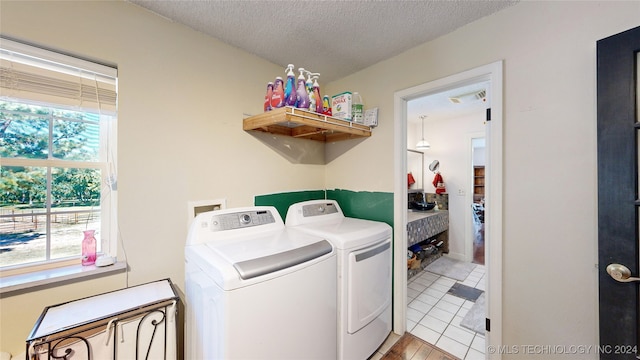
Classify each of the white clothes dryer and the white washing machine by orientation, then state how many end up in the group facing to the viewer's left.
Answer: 0

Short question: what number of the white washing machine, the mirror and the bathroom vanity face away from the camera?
0

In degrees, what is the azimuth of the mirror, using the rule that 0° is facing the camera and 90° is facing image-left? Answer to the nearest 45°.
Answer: approximately 315°

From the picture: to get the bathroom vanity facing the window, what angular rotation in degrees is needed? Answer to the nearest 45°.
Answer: approximately 90° to its right

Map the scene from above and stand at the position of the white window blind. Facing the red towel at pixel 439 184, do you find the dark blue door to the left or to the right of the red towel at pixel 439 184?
right

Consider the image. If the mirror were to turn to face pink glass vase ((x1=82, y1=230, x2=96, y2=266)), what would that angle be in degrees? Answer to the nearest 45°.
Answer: approximately 90° to its right

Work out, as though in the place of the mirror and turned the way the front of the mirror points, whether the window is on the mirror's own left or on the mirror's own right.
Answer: on the mirror's own right

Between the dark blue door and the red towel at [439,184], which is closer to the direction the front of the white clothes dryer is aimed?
the dark blue door

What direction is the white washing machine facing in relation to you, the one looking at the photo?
facing the viewer and to the right of the viewer

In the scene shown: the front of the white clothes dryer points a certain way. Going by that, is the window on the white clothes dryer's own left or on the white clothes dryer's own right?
on the white clothes dryer's own right

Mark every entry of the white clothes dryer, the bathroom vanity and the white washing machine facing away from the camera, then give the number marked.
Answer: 0
